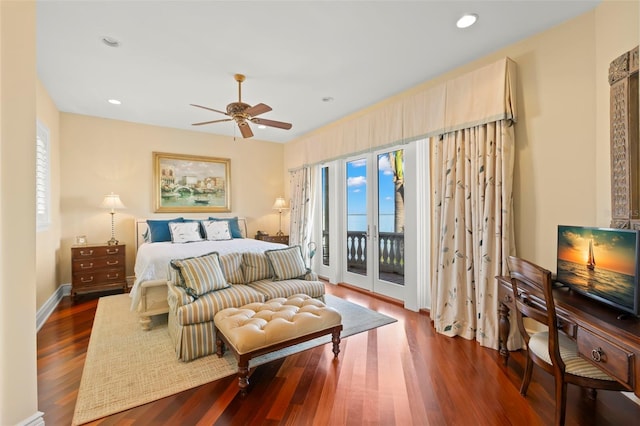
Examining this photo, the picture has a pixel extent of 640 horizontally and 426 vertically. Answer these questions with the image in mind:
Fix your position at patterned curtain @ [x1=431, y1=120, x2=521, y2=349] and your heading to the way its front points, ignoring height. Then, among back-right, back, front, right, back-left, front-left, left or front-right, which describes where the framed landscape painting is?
front-right

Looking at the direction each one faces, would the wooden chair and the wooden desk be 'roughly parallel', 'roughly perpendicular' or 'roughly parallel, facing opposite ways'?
roughly parallel, facing opposite ways

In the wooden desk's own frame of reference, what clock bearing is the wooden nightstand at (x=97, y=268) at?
The wooden nightstand is roughly at 1 o'clock from the wooden desk.

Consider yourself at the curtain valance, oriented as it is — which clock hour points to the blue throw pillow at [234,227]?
The blue throw pillow is roughly at 2 o'clock from the curtain valance.

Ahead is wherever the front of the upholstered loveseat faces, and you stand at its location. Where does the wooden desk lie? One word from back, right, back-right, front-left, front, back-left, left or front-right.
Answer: front

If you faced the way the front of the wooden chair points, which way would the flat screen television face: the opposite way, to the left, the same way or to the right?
the opposite way

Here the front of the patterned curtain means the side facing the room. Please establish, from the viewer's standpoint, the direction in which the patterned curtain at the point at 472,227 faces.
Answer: facing the viewer and to the left of the viewer

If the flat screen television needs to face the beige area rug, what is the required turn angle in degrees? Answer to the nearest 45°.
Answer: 0° — it already faces it

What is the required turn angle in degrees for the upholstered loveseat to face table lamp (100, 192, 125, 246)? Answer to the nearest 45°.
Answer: approximately 180°
